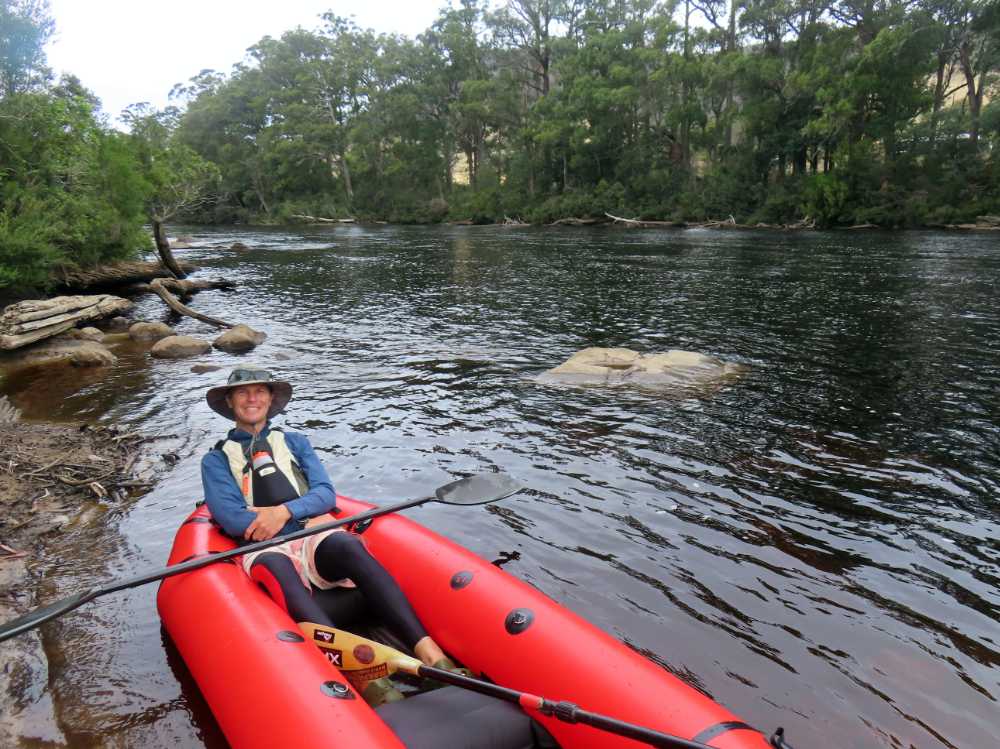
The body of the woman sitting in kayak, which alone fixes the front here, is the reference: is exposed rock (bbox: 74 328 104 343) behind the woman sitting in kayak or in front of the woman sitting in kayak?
behind

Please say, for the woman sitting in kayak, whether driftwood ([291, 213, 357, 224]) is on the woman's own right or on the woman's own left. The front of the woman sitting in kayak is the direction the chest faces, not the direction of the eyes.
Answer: on the woman's own left

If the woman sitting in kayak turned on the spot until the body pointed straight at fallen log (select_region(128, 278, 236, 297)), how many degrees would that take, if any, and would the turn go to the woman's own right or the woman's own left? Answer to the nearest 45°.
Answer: approximately 135° to the woman's own left

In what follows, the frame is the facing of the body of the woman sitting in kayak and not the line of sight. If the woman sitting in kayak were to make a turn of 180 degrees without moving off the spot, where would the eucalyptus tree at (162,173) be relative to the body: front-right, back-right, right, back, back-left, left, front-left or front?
front-right

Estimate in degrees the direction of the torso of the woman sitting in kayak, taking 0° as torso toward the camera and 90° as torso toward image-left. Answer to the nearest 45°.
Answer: approximately 315°

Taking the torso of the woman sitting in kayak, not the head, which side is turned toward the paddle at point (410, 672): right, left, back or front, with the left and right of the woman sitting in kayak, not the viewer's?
front

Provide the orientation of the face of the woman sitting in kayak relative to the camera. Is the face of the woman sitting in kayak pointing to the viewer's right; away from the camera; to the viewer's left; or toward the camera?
toward the camera

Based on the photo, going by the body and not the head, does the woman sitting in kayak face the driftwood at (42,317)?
no

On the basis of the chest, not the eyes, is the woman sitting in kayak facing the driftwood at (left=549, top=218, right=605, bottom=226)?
no

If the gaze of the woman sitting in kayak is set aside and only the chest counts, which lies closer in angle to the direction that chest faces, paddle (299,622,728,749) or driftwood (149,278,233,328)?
the paddle

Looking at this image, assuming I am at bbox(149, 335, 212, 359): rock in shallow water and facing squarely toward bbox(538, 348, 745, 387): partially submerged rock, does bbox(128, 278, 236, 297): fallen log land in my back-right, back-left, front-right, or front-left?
back-left

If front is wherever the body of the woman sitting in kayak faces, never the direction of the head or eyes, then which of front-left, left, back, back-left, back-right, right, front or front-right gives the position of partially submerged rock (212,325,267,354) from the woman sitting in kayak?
back-left

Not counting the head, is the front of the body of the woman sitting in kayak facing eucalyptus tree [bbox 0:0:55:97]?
no

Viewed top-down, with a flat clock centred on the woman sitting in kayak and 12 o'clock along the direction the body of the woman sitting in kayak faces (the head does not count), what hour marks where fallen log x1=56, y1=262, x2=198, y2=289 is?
The fallen log is roughly at 7 o'clock from the woman sitting in kayak.

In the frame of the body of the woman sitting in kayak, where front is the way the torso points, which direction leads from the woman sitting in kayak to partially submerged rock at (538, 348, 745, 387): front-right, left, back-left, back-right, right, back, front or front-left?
left
